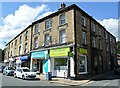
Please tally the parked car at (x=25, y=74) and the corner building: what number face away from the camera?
0

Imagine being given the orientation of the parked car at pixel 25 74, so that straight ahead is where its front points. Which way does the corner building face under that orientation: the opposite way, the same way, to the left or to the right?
to the right

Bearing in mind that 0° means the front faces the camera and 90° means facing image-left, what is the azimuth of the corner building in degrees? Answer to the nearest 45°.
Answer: approximately 45°
